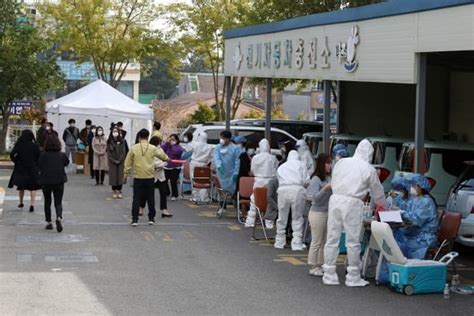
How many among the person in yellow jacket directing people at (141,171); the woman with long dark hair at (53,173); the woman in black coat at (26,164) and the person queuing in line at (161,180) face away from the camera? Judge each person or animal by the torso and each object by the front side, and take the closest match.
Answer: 3

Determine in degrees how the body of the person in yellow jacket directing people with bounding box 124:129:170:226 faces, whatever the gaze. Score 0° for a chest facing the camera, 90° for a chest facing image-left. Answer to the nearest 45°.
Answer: approximately 180°

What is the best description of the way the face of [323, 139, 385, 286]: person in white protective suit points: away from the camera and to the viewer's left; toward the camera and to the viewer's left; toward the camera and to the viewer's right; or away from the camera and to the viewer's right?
away from the camera and to the viewer's right

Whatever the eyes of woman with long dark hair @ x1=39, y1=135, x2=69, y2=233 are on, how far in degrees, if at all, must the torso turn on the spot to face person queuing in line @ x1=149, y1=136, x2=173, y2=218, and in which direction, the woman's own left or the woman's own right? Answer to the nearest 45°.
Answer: approximately 45° to the woman's own right

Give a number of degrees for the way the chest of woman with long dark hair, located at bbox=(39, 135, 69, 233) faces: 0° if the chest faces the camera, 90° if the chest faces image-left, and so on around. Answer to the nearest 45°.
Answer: approximately 180°

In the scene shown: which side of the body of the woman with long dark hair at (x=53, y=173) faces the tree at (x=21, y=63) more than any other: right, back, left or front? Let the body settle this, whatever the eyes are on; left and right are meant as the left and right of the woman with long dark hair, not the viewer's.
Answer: front

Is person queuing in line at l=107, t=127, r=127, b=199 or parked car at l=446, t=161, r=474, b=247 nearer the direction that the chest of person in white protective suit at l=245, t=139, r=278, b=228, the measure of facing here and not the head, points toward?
the person queuing in line

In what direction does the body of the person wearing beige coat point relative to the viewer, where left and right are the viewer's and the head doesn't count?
facing the viewer

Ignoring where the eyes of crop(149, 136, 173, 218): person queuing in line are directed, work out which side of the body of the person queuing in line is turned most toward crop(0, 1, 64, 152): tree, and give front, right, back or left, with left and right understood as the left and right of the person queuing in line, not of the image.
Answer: left

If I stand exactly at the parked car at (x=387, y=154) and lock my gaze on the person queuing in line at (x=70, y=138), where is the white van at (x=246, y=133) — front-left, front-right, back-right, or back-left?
front-right
